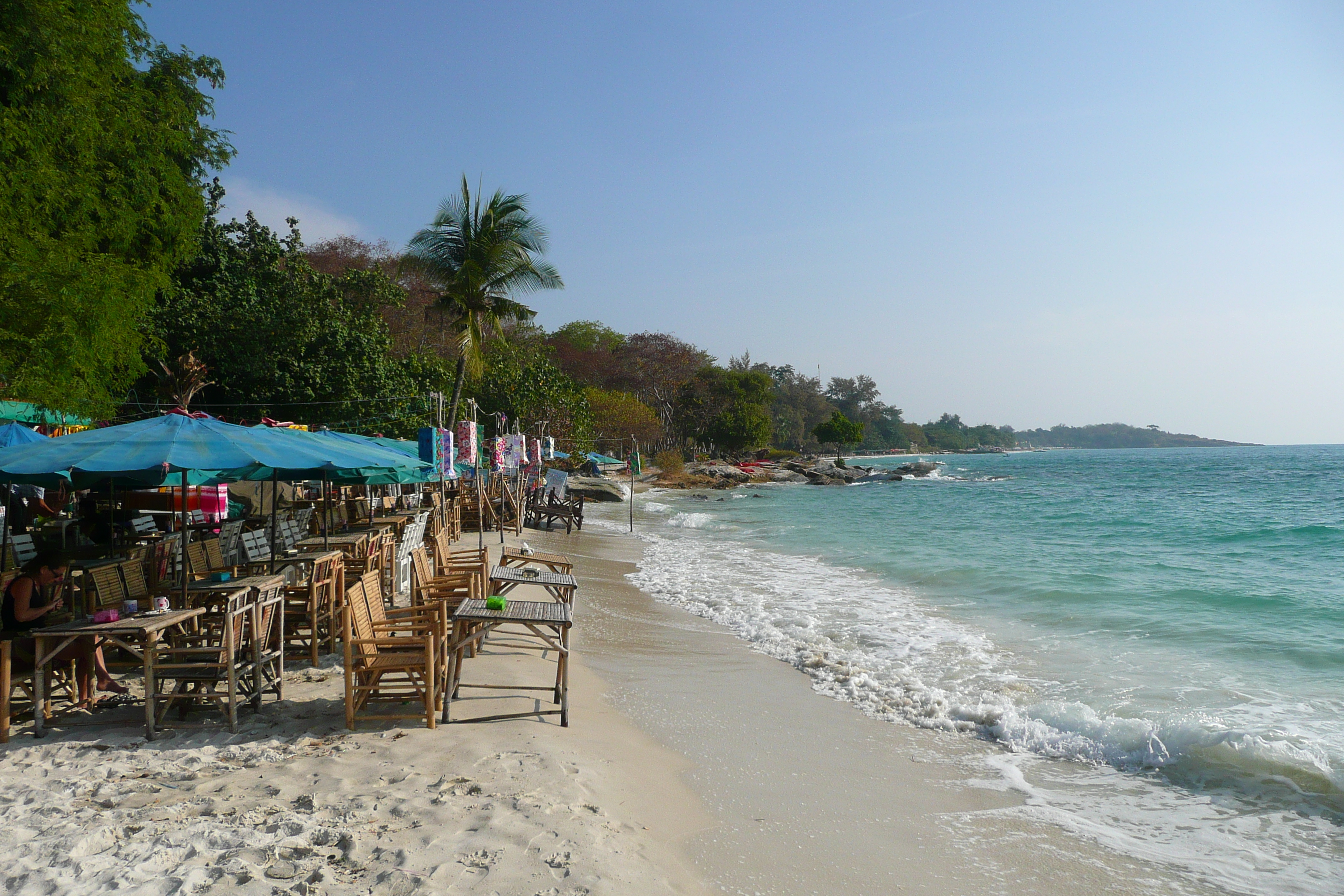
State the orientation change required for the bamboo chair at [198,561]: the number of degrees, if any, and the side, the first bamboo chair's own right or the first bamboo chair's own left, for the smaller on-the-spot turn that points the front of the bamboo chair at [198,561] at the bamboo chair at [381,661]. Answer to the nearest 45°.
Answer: approximately 45° to the first bamboo chair's own right

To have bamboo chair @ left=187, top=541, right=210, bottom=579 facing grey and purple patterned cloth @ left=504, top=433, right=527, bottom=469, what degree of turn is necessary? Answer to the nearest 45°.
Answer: approximately 90° to its left

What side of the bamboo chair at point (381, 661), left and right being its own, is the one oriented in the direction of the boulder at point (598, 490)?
left

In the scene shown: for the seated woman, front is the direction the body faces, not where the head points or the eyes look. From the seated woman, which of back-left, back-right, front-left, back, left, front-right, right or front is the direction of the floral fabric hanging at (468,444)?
front-left

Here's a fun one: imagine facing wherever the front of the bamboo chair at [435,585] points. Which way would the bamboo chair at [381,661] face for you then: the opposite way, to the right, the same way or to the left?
the same way

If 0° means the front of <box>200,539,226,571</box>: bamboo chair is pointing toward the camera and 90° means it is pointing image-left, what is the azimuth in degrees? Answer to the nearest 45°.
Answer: approximately 315°

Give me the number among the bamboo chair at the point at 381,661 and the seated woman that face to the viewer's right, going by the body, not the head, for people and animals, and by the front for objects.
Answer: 2

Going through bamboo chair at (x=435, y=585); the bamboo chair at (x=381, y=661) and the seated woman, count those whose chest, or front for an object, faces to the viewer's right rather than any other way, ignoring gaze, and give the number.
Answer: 3

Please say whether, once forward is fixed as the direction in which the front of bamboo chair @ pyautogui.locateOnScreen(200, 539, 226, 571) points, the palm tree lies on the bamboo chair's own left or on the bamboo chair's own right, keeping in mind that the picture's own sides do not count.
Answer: on the bamboo chair's own left

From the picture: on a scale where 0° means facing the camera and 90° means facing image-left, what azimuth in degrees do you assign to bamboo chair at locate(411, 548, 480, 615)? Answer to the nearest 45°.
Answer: approximately 270°

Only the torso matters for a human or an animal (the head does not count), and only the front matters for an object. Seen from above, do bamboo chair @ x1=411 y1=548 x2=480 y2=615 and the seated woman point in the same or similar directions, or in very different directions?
same or similar directions

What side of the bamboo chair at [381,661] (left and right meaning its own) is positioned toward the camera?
right

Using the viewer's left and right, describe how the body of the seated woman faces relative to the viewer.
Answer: facing to the right of the viewer

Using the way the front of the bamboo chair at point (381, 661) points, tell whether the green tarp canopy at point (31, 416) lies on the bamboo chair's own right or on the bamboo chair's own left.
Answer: on the bamboo chair's own left

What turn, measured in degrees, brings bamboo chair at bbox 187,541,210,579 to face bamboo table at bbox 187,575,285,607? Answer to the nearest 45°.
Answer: approximately 45° to its right

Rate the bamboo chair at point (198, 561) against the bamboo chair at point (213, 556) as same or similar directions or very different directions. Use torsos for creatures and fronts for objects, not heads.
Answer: same or similar directions

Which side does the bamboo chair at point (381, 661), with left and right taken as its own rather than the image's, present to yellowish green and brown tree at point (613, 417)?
left

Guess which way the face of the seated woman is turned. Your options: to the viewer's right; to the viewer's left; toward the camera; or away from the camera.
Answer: to the viewer's right
